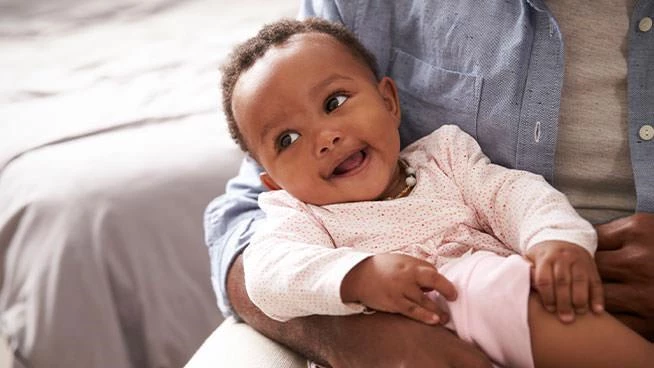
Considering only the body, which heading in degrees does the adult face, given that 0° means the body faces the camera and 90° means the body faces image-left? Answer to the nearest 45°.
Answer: approximately 0°
